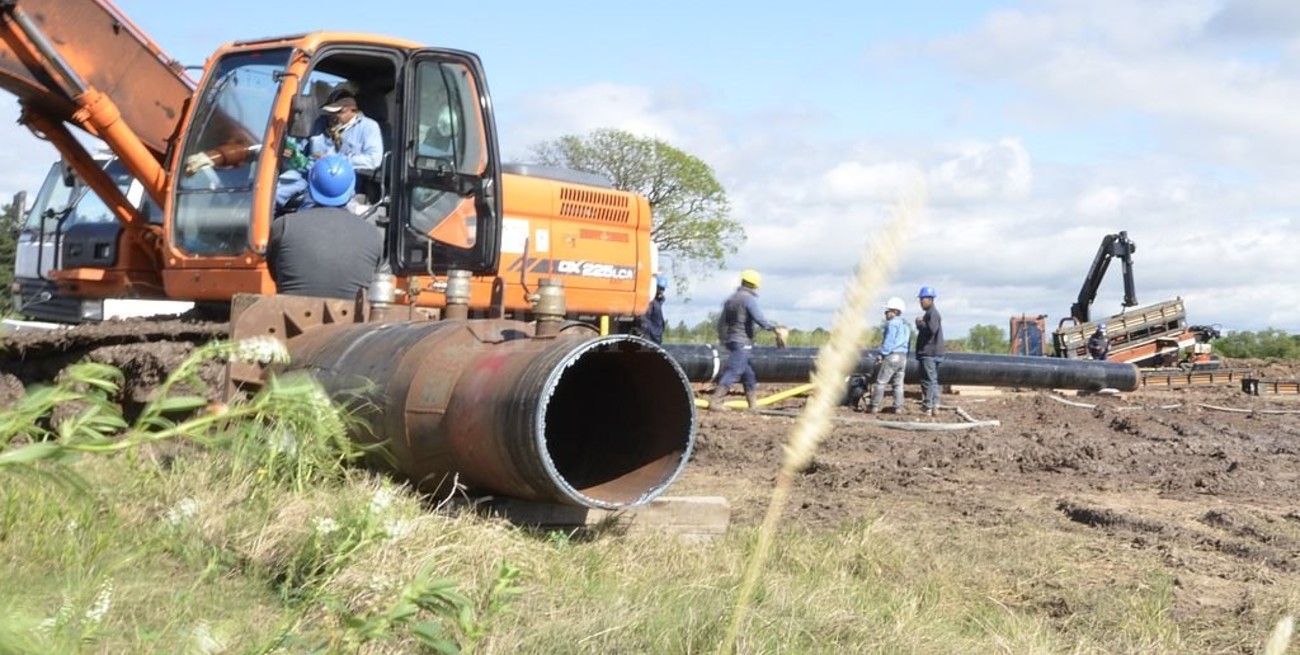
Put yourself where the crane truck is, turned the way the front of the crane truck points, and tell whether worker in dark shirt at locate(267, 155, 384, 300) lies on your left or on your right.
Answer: on your left

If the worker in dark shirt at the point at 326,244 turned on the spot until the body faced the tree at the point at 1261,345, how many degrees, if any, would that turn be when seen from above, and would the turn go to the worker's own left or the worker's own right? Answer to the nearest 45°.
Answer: approximately 45° to the worker's own right

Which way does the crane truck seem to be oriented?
to the viewer's left

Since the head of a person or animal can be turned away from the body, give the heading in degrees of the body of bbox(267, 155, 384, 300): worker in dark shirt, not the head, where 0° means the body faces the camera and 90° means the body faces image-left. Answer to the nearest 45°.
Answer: approximately 180°

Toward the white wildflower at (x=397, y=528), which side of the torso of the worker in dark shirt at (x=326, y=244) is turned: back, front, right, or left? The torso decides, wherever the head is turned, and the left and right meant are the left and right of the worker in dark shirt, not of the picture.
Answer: back

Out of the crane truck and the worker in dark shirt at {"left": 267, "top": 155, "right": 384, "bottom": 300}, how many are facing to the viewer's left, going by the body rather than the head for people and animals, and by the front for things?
1

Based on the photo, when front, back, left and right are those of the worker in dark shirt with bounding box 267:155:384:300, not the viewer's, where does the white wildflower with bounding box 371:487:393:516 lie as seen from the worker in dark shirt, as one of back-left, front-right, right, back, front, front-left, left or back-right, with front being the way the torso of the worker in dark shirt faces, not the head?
back

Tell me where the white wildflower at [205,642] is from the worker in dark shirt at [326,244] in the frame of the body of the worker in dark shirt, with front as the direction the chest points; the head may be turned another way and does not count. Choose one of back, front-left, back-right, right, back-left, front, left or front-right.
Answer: back

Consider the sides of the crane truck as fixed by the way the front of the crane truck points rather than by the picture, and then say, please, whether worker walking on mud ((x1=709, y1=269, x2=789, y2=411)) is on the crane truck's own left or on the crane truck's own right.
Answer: on the crane truck's own left

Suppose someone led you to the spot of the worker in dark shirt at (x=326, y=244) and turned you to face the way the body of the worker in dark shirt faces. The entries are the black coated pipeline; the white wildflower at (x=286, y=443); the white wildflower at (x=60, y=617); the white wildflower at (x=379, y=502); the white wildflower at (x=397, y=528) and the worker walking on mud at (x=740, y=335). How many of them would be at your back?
4

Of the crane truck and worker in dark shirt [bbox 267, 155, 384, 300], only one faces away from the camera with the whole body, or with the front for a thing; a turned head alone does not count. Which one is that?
the worker in dark shirt

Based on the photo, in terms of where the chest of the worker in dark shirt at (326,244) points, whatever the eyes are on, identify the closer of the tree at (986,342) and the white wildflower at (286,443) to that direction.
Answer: the tree
